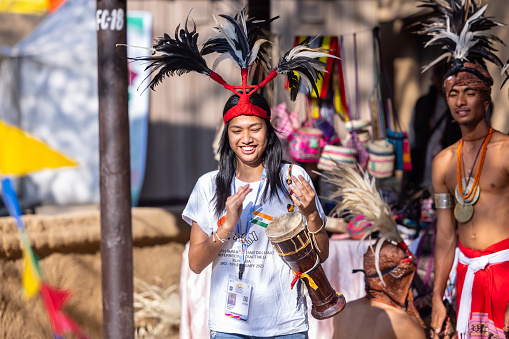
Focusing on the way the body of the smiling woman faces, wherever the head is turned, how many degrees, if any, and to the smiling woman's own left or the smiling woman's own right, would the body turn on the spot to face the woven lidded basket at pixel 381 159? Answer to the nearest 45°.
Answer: approximately 135° to the smiling woman's own left

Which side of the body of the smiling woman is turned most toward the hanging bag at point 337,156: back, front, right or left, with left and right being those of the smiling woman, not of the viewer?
back

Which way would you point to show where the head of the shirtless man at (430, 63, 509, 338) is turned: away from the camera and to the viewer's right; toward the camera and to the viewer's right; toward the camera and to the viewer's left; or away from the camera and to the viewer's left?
toward the camera and to the viewer's left

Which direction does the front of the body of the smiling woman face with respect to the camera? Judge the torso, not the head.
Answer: toward the camera

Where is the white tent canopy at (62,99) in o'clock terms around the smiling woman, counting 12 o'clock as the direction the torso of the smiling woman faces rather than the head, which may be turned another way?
The white tent canopy is roughly at 5 o'clock from the smiling woman.

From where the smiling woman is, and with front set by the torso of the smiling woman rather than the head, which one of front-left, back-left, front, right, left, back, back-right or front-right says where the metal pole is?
back-right
